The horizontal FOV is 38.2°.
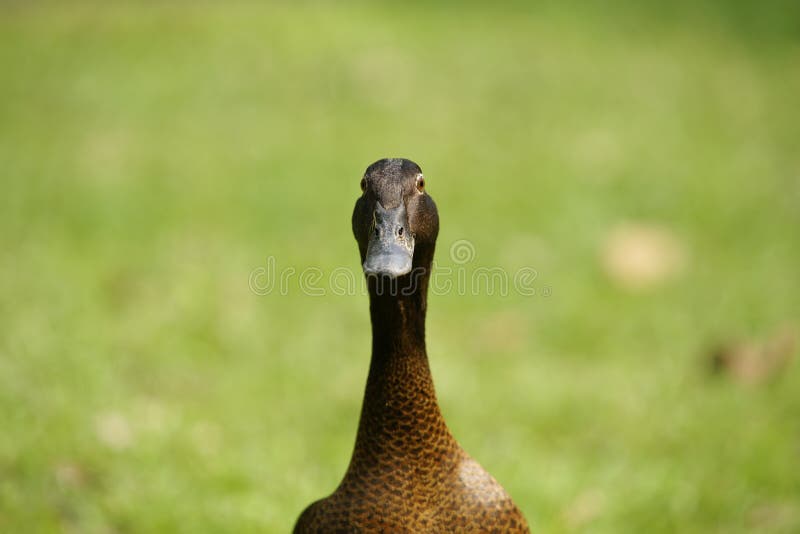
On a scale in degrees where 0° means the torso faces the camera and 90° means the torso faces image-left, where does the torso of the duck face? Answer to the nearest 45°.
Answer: approximately 0°
